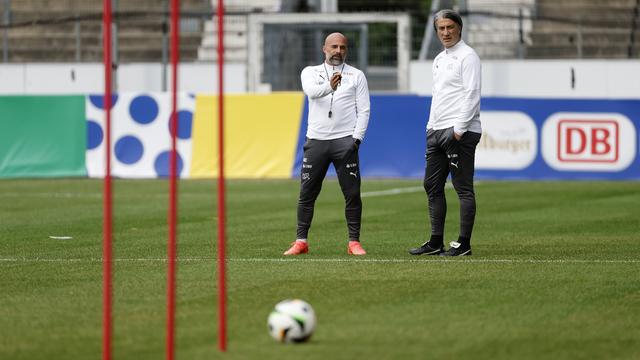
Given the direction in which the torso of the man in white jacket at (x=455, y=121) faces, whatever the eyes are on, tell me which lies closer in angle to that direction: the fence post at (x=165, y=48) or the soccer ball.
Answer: the soccer ball

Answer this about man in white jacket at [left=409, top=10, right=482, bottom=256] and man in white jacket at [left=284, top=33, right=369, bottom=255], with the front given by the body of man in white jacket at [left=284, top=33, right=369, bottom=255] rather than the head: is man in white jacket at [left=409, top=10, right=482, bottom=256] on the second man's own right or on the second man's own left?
on the second man's own left

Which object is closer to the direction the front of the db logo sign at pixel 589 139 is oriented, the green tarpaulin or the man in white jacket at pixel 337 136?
the man in white jacket

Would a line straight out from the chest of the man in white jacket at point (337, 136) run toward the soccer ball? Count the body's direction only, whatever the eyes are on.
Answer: yes

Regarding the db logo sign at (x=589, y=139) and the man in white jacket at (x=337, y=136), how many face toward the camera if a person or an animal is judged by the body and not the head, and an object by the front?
2

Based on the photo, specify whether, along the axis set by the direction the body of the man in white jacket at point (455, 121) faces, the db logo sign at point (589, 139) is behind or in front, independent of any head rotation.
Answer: behind

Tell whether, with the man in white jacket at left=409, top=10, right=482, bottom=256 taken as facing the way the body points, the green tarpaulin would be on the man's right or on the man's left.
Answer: on the man's right

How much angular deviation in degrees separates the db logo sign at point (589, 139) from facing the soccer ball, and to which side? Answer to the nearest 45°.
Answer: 0° — it already faces it

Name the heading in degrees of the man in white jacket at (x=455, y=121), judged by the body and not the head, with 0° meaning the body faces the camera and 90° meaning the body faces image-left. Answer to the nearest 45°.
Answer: approximately 45°

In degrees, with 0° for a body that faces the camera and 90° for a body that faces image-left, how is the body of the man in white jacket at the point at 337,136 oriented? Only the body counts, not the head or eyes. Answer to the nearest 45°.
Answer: approximately 0°

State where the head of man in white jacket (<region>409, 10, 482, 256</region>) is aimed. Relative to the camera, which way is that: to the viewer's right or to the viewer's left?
to the viewer's left
